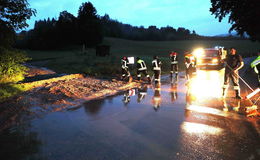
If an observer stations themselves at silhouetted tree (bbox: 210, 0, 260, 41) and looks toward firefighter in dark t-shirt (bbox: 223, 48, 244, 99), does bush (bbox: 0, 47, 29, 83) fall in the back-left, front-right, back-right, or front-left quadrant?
front-right

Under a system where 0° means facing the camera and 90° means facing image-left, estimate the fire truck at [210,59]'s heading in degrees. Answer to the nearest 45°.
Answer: approximately 0°

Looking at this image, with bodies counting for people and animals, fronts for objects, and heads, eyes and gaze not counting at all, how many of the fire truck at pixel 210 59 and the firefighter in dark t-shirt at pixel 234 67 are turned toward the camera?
2

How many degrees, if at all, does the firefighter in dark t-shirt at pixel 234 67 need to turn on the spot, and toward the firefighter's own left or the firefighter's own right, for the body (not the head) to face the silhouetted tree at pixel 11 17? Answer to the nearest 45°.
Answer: approximately 90° to the firefighter's own right

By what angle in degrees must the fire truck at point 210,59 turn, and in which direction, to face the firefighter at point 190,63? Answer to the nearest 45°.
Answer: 0° — it already faces them

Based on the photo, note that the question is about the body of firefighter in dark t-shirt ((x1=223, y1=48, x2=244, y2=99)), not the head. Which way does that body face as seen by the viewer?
toward the camera

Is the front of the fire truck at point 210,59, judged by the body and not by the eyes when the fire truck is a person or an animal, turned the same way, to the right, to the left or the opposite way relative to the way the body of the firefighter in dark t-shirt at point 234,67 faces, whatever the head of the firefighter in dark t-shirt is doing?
the same way

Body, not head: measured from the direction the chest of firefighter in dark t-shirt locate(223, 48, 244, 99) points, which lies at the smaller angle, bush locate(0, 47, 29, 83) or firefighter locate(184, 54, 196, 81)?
the bush

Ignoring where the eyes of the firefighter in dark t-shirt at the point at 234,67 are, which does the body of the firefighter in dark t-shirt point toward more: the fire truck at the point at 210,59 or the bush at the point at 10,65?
the bush

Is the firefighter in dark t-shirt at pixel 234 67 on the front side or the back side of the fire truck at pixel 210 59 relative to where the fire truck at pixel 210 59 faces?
on the front side

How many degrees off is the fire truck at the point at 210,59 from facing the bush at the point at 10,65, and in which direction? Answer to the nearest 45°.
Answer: approximately 45° to its right
